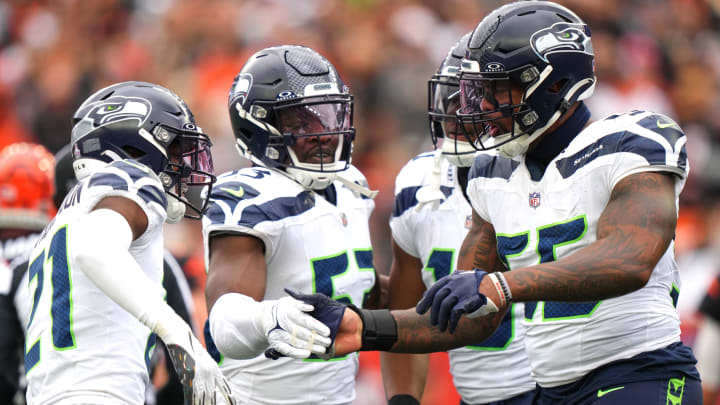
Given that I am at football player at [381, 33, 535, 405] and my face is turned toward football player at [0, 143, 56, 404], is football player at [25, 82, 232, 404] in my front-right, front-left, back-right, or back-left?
front-left

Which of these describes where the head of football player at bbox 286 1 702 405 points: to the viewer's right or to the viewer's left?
to the viewer's left

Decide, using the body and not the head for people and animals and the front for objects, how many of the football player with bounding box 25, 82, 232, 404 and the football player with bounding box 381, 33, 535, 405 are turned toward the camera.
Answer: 1

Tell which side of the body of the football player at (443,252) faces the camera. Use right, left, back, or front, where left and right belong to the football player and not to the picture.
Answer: front

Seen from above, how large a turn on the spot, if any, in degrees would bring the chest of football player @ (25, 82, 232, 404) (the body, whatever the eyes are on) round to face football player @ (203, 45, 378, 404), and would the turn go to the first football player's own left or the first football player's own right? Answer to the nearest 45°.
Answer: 0° — they already face them

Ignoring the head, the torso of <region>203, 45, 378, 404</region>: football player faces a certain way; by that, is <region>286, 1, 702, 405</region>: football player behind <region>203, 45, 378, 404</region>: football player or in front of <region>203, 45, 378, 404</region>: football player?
in front

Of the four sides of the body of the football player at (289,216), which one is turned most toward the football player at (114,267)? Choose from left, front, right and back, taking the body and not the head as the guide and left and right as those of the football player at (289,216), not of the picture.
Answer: right

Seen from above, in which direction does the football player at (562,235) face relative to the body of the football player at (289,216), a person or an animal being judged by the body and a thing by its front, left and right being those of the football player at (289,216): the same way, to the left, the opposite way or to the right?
to the right

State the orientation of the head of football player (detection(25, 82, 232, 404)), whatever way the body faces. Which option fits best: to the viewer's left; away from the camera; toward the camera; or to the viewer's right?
to the viewer's right

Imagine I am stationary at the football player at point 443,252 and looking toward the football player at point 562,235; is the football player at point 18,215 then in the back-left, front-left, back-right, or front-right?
back-right

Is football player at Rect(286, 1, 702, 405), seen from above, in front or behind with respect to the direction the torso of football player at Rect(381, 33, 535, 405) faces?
in front
